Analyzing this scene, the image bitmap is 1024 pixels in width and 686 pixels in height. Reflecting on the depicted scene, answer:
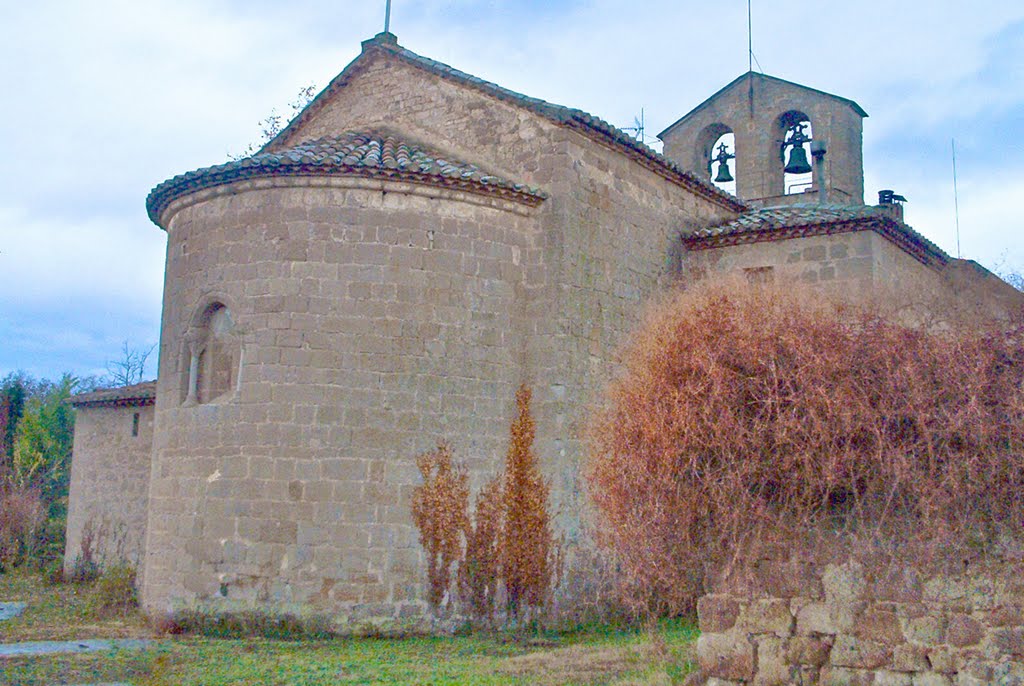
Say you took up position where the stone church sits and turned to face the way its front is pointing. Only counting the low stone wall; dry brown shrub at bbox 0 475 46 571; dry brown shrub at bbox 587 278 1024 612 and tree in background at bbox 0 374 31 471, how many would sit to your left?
2

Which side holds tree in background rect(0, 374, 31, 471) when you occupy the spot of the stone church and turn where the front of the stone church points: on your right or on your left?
on your left

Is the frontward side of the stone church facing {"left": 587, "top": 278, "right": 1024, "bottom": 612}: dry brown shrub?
no

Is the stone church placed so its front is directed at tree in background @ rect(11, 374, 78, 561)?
no

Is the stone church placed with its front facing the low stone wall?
no

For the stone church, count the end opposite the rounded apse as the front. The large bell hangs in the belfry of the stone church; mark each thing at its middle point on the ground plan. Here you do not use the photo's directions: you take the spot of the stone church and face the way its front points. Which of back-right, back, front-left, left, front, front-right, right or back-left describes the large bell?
front

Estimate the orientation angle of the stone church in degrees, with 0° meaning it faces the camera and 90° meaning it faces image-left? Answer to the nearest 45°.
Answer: approximately 225°
